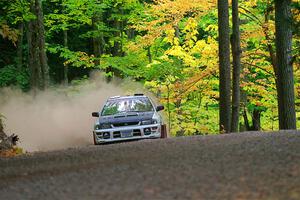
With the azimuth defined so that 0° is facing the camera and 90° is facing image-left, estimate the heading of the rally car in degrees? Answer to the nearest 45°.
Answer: approximately 0°

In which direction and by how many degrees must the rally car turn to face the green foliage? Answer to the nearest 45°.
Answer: approximately 180°
